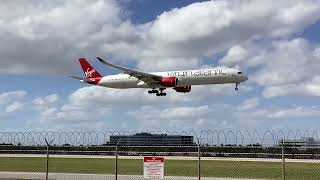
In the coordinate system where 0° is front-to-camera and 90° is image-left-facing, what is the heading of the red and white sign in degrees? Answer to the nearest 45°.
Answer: approximately 0°
